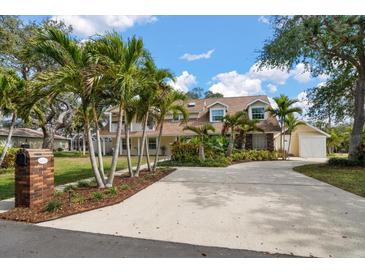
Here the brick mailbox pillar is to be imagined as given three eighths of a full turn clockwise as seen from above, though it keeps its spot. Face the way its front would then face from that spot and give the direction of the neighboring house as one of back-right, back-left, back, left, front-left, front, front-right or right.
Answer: front

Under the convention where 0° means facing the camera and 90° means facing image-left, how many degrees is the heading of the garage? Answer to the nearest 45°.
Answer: approximately 0°

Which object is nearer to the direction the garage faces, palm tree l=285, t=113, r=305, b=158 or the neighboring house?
the palm tree

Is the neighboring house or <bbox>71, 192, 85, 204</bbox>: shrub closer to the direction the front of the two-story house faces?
the shrub

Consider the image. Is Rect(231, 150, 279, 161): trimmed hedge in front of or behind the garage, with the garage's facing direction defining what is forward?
in front

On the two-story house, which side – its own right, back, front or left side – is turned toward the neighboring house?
right

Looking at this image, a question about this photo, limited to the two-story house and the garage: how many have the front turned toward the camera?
2

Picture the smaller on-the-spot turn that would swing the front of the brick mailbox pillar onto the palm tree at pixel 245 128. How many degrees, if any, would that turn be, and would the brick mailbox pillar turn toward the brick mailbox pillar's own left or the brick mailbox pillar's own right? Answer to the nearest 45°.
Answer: approximately 180°

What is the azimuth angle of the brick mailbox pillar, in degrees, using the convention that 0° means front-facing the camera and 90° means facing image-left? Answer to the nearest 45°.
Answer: approximately 45°
